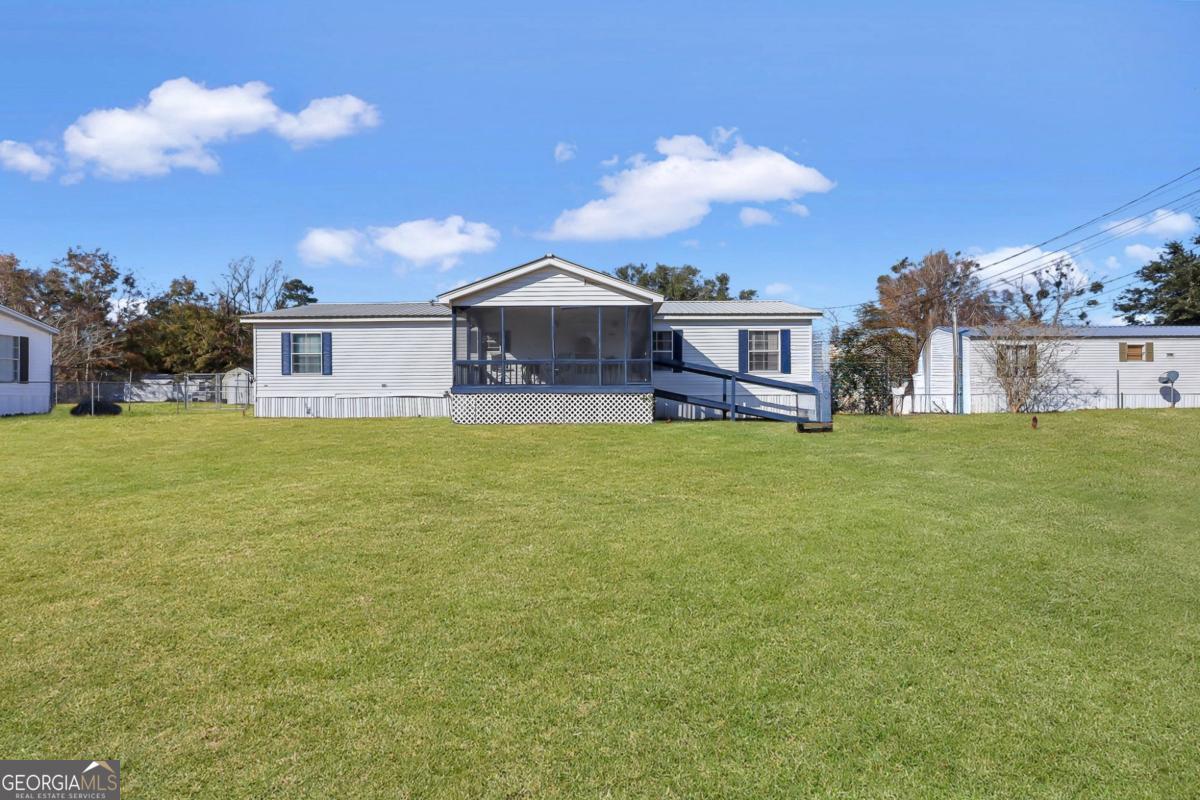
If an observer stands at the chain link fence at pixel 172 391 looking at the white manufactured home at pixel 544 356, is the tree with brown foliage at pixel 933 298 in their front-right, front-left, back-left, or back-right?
front-left

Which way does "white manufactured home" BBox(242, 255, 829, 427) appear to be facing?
toward the camera

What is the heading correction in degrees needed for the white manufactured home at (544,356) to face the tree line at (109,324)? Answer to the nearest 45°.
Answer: approximately 135° to its right

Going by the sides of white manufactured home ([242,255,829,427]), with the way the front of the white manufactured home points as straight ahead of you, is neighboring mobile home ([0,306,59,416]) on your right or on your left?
on your right

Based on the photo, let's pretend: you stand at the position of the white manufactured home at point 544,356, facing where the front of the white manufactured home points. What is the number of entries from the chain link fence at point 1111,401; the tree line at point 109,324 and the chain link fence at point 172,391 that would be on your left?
1

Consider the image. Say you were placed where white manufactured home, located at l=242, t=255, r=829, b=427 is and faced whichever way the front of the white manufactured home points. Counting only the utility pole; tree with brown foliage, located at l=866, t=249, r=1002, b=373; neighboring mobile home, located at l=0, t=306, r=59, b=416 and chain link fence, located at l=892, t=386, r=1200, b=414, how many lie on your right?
1

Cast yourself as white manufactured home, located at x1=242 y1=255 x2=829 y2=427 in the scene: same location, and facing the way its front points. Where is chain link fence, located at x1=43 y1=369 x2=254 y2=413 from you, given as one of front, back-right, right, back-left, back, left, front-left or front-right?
back-right

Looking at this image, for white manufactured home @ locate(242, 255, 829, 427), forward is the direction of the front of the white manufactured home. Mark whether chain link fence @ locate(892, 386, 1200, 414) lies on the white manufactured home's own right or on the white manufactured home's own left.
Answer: on the white manufactured home's own left

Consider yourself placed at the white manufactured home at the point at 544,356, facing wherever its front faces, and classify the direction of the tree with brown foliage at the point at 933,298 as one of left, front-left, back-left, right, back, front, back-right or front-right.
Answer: back-left
